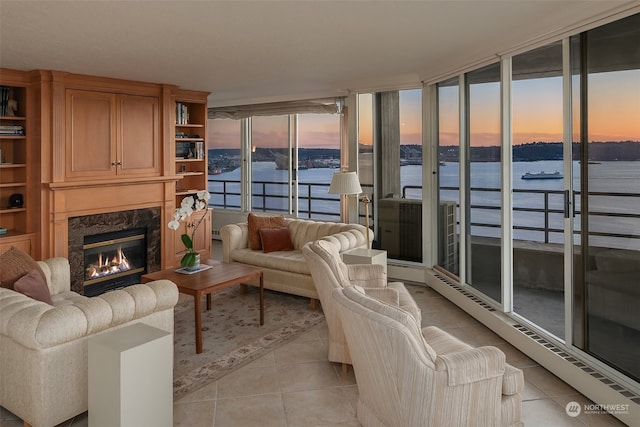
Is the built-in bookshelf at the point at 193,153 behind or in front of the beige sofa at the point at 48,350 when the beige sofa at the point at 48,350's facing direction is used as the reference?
in front

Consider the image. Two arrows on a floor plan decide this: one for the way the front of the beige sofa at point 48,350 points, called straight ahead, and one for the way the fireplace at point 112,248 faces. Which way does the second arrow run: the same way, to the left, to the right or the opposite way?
to the right

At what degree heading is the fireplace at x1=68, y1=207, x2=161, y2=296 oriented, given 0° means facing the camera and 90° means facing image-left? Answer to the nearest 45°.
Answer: approximately 315°

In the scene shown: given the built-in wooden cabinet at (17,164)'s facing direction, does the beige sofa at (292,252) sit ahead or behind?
ahead

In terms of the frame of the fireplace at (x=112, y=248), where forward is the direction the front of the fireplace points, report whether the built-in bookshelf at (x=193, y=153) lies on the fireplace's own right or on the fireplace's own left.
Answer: on the fireplace's own left

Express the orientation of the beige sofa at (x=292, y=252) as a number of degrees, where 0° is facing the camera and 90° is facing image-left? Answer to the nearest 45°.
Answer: approximately 45°

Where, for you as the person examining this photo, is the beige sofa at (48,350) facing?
facing away from the viewer and to the right of the viewer

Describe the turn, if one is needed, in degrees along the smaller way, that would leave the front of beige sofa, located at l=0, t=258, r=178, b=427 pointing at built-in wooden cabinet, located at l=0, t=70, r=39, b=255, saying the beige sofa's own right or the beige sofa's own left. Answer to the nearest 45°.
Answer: approximately 45° to the beige sofa's own left
